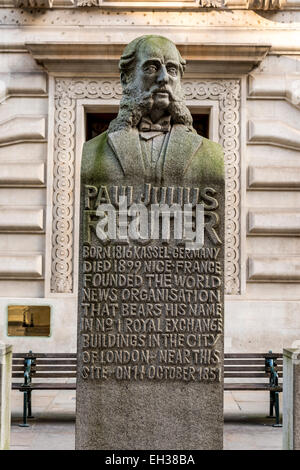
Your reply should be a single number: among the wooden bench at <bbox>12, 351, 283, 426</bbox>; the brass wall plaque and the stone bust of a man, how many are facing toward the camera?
3

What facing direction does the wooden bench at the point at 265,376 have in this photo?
toward the camera

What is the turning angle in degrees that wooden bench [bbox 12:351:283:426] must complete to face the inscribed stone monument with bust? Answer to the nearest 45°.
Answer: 0° — it already faces it

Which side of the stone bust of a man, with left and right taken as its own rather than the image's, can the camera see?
front

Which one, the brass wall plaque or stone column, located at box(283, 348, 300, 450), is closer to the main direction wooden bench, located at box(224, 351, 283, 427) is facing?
the stone column

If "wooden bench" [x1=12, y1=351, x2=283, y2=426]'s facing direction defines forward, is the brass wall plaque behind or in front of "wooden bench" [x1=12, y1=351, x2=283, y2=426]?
behind

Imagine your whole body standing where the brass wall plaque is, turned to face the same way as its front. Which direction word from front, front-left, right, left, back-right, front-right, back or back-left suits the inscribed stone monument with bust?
front

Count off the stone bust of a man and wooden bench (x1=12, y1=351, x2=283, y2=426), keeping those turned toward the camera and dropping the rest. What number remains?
2

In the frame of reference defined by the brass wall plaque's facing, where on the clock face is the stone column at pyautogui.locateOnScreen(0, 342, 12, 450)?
The stone column is roughly at 12 o'clock from the brass wall plaque.

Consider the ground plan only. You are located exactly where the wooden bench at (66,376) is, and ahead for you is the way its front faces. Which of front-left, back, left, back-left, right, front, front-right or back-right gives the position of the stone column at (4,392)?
front
